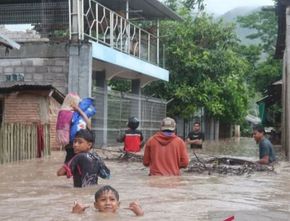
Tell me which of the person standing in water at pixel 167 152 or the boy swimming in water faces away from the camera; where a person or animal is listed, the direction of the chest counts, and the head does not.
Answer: the person standing in water

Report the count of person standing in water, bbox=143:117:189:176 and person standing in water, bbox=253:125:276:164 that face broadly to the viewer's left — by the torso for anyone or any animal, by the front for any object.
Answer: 1

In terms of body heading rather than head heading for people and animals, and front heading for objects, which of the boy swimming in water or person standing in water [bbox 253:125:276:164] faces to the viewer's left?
the person standing in water

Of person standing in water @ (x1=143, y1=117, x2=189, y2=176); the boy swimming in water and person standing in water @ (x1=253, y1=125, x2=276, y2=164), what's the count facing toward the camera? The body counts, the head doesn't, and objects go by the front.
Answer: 1

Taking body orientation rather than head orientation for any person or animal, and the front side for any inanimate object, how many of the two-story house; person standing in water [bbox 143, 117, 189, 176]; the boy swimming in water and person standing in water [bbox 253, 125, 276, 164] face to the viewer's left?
1

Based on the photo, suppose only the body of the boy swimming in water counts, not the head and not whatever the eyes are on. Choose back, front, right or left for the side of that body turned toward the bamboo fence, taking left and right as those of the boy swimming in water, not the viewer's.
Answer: back

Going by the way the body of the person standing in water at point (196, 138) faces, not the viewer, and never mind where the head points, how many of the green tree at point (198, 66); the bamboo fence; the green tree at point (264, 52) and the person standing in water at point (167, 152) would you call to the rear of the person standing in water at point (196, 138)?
2

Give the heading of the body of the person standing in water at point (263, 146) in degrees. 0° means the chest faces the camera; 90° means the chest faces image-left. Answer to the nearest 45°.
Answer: approximately 90°

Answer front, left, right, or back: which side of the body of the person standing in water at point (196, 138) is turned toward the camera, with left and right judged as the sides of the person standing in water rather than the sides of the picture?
front

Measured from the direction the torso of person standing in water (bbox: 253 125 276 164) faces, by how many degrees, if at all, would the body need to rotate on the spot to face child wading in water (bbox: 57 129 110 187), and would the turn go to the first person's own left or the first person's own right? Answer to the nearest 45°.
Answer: approximately 45° to the first person's own left

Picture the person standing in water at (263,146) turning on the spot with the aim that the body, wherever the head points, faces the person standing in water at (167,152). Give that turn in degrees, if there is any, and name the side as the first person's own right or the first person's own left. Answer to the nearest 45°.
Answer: approximately 45° to the first person's own left

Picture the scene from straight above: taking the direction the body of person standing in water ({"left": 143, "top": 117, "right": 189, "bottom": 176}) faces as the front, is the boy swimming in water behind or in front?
behind

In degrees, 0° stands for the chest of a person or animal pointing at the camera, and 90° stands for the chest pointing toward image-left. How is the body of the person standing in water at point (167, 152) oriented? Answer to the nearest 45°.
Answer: approximately 180°

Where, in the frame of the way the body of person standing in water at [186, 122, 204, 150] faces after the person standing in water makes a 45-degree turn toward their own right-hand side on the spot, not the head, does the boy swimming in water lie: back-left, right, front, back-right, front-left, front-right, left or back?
front-left

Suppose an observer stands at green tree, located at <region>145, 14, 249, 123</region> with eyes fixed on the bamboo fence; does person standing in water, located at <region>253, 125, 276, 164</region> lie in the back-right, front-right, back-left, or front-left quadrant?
front-left

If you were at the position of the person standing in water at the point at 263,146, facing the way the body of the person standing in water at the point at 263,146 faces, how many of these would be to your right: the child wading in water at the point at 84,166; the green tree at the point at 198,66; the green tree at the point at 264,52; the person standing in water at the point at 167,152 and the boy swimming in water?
2

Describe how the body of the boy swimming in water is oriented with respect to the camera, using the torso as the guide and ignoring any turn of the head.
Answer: toward the camera

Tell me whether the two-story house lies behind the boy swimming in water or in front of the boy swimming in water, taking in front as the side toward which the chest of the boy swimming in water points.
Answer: behind

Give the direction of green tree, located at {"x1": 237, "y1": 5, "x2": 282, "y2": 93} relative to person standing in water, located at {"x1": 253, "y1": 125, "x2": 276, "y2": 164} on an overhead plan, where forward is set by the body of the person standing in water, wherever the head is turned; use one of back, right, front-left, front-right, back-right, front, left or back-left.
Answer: right

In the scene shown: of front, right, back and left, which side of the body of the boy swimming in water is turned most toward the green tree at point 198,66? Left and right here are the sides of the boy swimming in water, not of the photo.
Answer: back
